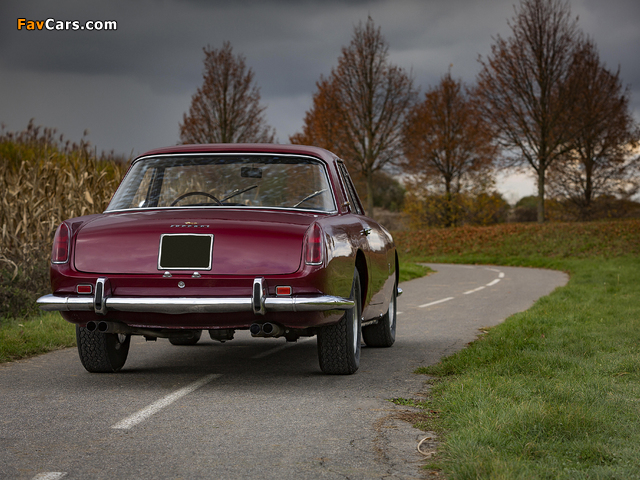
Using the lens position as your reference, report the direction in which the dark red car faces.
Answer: facing away from the viewer

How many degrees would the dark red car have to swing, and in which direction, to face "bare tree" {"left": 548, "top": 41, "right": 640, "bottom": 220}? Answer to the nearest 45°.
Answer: approximately 45° to its right

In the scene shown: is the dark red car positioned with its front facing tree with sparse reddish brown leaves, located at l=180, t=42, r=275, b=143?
yes
